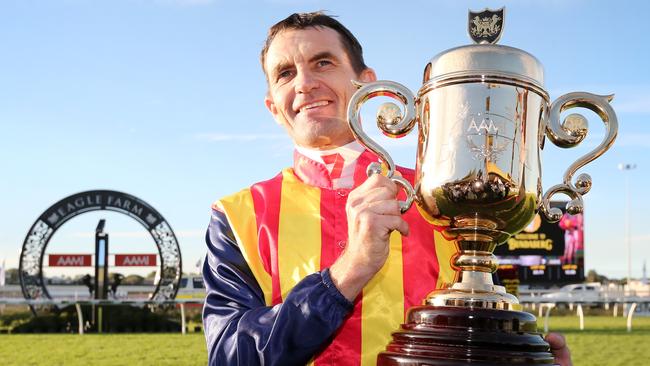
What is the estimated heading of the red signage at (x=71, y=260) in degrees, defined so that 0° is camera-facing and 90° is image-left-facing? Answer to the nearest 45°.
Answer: approximately 0°

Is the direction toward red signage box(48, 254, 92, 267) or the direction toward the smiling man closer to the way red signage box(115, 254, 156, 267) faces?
the smiling man

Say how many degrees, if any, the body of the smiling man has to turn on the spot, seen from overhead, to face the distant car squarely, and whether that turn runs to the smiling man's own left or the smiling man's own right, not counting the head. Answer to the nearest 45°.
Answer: approximately 180°

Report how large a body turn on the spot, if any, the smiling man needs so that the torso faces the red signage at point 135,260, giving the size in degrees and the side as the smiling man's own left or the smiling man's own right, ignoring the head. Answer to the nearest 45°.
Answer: approximately 180°

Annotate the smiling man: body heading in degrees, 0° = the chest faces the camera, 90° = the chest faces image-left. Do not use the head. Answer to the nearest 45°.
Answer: approximately 0°

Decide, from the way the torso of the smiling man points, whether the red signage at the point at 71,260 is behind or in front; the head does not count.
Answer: behind

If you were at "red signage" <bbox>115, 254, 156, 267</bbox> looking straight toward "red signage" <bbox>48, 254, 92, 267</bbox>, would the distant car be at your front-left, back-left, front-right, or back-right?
back-right

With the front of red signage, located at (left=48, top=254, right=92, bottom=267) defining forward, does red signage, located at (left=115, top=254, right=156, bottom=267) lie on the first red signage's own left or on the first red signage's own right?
on the first red signage's own left

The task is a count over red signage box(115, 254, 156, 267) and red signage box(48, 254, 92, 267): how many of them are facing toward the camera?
2
